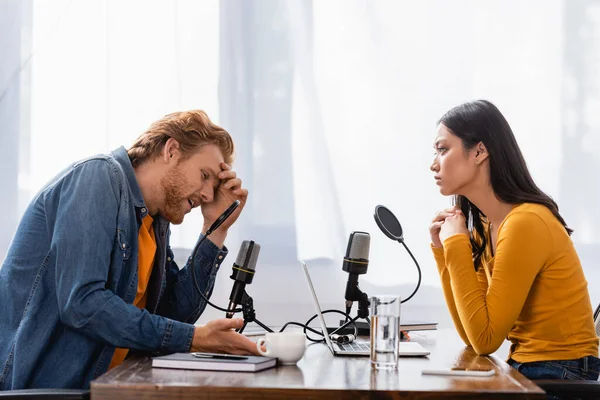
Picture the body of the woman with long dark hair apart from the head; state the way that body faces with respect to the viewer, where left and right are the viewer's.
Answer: facing to the left of the viewer

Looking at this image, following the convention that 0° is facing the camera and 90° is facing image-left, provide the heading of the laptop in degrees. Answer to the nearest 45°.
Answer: approximately 270°

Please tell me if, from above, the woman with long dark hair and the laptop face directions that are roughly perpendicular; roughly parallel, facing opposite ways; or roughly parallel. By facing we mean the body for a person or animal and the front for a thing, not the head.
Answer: roughly parallel, facing opposite ways

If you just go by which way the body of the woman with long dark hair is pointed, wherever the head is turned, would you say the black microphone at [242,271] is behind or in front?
in front

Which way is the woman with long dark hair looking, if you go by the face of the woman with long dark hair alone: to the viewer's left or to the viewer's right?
to the viewer's left

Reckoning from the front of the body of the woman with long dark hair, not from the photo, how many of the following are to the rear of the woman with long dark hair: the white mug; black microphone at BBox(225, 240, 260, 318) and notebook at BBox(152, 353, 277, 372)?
0
